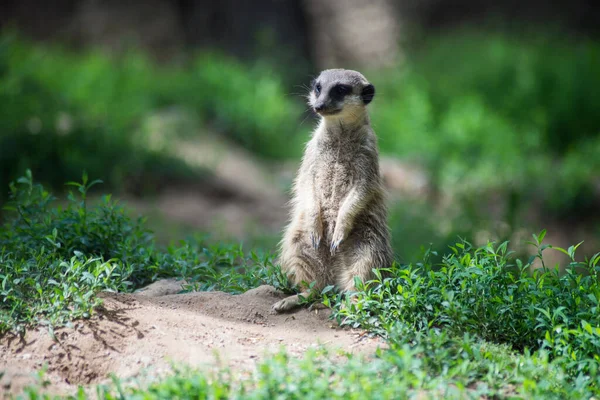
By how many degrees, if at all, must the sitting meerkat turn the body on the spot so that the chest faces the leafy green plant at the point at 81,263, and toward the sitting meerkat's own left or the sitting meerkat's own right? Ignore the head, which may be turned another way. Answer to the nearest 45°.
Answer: approximately 45° to the sitting meerkat's own right

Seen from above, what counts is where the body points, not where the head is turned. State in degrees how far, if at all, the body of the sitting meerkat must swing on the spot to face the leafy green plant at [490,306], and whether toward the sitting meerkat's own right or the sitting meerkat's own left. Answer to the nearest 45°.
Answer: approximately 90° to the sitting meerkat's own left

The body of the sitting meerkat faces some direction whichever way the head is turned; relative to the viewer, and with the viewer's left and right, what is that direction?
facing the viewer and to the left of the viewer
